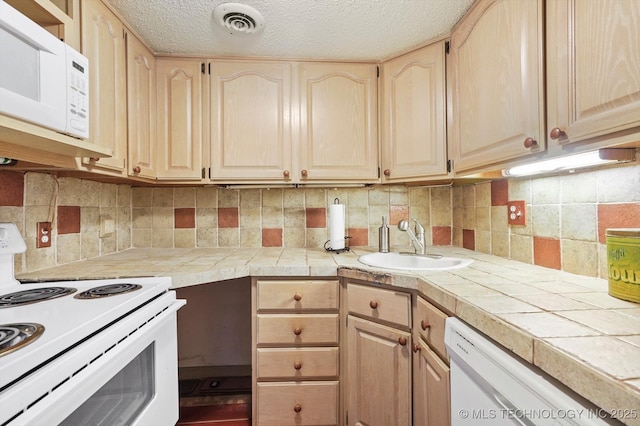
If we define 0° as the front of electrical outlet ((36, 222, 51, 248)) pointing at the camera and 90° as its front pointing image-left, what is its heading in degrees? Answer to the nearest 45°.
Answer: approximately 315°

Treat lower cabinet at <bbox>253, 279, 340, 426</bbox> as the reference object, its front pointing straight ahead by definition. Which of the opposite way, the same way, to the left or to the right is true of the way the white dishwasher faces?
to the right

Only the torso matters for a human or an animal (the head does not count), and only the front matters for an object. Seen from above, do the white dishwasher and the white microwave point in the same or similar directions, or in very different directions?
very different directions

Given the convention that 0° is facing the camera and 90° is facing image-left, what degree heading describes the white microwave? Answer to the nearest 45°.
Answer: approximately 315°

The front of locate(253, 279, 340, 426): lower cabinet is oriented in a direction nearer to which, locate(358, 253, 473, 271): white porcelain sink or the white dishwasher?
the white dishwasher

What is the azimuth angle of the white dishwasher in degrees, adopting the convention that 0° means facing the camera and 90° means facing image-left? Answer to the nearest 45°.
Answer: approximately 45°

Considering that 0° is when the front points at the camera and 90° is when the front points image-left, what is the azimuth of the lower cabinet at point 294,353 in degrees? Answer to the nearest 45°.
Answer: approximately 0°
